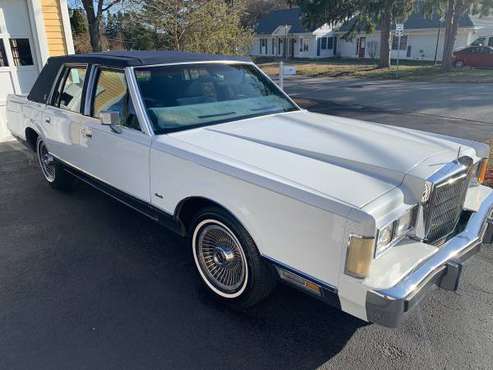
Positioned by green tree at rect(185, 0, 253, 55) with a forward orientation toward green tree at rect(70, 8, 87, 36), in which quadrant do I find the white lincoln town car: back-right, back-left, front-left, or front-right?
back-left

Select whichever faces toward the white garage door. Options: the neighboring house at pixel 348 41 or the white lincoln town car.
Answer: the neighboring house

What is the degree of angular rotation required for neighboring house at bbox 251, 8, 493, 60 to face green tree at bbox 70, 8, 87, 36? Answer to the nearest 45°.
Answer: approximately 45° to its right

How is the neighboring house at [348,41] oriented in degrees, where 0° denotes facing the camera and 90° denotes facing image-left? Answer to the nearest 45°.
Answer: approximately 0°

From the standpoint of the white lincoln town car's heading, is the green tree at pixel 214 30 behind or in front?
behind

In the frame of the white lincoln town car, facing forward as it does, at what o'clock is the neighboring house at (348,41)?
The neighboring house is roughly at 8 o'clock from the white lincoln town car.

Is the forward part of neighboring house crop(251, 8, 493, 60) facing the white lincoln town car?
yes

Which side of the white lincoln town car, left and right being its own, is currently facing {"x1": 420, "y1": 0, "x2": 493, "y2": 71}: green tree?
left

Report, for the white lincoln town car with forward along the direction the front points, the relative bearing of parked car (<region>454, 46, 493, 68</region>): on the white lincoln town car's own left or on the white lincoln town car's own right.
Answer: on the white lincoln town car's own left
